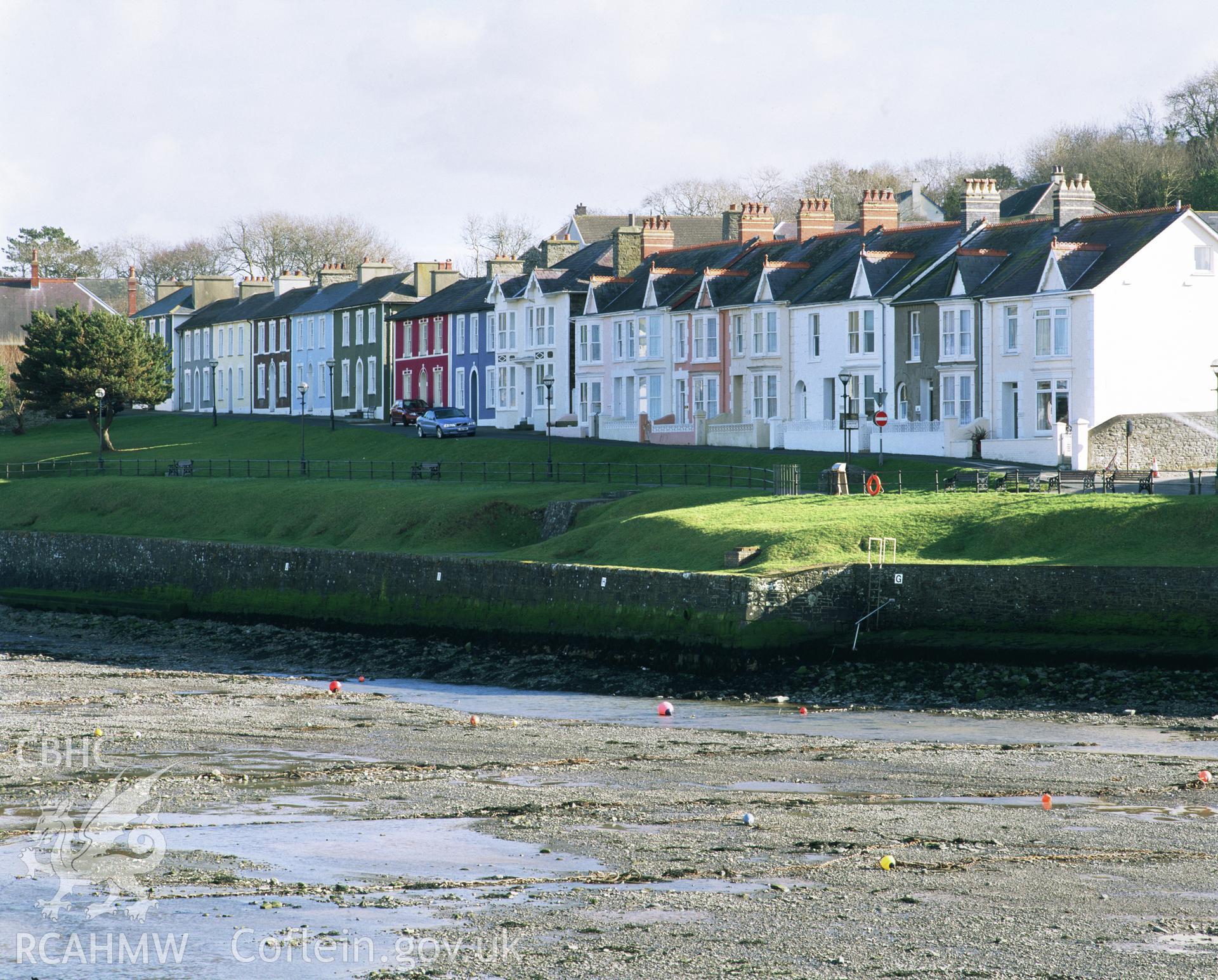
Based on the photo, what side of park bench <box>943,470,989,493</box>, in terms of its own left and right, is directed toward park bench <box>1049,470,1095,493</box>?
left

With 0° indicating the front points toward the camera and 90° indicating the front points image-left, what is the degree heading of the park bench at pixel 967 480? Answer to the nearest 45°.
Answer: approximately 0°

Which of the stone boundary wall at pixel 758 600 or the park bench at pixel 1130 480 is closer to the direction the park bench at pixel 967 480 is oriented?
the stone boundary wall

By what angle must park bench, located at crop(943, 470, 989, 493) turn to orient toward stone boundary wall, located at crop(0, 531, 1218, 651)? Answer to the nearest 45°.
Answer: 0° — it already faces it

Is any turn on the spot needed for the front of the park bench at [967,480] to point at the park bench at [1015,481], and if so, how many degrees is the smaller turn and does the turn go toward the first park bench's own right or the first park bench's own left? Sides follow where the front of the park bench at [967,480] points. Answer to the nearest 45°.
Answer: approximately 45° to the first park bench's own left

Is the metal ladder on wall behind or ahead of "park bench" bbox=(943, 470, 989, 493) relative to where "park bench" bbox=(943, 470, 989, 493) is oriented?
ahead

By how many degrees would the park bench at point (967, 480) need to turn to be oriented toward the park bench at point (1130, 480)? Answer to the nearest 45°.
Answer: approximately 90° to its left
